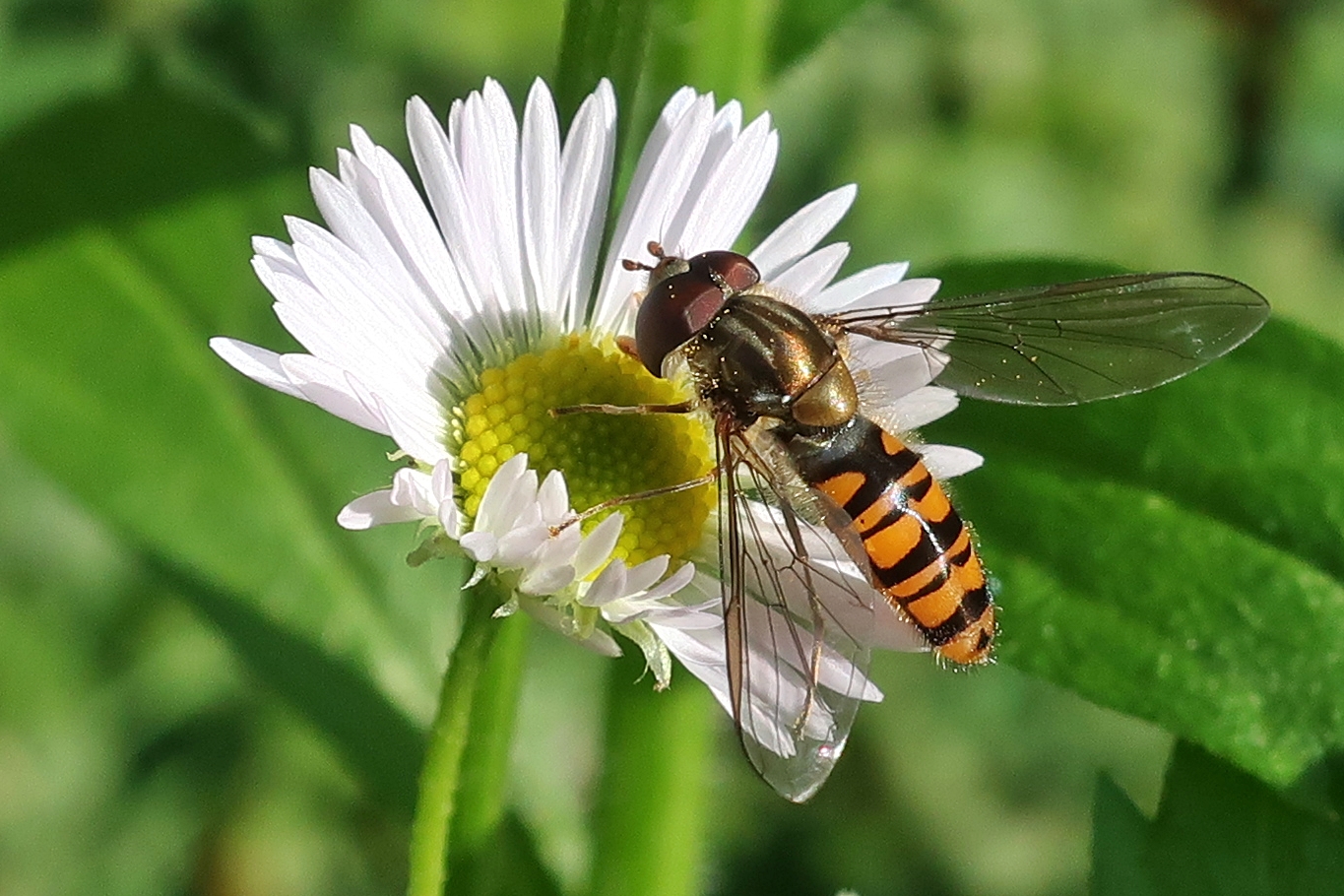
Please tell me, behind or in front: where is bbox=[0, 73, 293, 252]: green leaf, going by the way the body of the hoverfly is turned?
in front

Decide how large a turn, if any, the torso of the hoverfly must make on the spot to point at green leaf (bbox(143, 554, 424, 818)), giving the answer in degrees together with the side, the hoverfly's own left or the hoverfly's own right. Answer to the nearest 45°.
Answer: approximately 45° to the hoverfly's own left

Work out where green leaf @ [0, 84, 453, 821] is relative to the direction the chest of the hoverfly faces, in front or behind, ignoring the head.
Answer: in front

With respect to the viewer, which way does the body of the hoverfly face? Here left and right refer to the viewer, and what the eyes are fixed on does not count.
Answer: facing away from the viewer and to the left of the viewer
